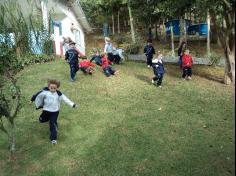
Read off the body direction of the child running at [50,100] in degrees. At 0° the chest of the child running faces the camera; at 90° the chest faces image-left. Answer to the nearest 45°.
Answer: approximately 0°

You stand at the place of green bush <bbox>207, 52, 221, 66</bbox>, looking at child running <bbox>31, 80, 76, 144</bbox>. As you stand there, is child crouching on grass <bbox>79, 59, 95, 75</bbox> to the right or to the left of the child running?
right

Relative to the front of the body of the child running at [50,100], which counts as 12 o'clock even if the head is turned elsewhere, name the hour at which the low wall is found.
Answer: The low wall is roughly at 7 o'clock from the child running.

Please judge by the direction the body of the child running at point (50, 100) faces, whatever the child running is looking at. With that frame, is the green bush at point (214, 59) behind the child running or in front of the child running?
behind

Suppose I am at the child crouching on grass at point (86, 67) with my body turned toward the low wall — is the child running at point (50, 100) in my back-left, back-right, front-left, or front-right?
back-right

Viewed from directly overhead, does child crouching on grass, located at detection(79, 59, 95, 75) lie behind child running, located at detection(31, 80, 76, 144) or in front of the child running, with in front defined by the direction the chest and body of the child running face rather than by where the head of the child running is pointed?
behind
